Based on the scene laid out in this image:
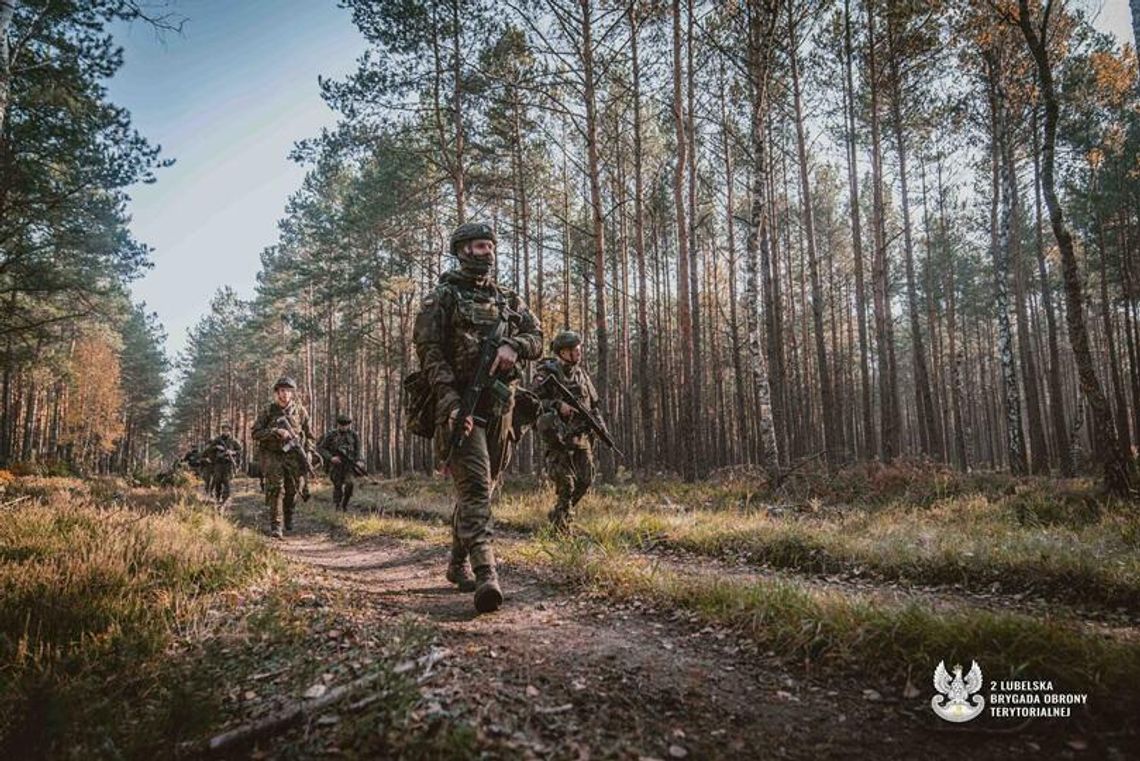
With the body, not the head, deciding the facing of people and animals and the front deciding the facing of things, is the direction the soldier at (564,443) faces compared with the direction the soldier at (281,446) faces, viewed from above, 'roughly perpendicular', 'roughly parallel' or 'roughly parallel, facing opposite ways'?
roughly parallel

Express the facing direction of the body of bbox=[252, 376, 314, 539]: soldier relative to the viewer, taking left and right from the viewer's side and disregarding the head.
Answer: facing the viewer

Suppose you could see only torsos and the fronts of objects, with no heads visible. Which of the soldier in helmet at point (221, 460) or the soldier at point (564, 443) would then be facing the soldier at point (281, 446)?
the soldier in helmet

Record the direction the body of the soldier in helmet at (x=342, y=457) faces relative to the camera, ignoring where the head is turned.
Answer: toward the camera

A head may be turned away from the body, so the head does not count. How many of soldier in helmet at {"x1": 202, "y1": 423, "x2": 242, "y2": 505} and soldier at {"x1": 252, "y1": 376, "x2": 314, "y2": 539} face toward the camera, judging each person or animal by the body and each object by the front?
2

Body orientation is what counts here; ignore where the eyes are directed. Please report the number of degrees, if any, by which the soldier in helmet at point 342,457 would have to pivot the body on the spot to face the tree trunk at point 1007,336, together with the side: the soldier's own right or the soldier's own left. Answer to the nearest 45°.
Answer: approximately 90° to the soldier's own left

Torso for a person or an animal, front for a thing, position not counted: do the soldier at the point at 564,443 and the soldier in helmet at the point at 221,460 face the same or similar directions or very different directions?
same or similar directions

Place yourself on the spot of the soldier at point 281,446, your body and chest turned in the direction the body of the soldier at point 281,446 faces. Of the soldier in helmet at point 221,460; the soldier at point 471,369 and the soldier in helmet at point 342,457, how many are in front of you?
1

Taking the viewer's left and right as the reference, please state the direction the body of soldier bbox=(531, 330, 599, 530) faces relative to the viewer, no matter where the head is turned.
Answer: facing the viewer and to the right of the viewer

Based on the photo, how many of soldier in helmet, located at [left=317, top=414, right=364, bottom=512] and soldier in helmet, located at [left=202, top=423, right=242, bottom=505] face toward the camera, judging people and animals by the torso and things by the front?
2

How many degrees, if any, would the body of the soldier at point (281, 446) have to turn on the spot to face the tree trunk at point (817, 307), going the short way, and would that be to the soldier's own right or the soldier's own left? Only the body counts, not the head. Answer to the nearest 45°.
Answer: approximately 90° to the soldier's own left

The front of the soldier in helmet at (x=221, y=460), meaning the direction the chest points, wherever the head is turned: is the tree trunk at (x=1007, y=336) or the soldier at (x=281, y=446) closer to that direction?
the soldier

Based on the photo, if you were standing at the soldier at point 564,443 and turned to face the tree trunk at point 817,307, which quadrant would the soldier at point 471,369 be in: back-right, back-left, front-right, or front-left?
back-right

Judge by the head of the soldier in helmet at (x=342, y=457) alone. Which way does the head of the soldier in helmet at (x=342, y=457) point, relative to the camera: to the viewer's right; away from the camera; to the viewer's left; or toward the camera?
toward the camera
